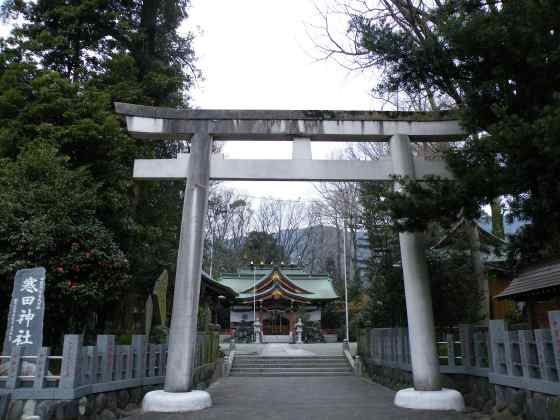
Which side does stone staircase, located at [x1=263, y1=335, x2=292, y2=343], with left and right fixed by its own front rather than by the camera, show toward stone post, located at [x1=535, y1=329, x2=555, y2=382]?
front

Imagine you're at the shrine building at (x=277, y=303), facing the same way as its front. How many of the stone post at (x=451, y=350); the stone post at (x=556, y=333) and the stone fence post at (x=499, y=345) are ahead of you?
3

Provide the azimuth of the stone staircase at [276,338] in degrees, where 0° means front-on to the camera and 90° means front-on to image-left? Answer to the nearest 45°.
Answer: approximately 0°

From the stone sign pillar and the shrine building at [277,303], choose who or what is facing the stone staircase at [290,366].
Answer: the shrine building

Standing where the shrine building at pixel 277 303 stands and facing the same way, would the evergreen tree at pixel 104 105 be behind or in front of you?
in front

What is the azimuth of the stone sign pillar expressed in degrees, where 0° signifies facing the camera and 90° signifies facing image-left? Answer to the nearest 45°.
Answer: approximately 0°

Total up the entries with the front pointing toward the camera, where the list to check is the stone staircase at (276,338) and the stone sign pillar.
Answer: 2

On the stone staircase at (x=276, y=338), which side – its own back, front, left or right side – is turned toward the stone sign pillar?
front

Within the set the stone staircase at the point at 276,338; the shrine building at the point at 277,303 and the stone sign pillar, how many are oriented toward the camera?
3

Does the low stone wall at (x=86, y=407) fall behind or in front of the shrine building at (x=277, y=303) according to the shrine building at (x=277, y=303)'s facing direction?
in front

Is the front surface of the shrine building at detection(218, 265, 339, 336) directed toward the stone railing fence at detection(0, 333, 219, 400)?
yes
